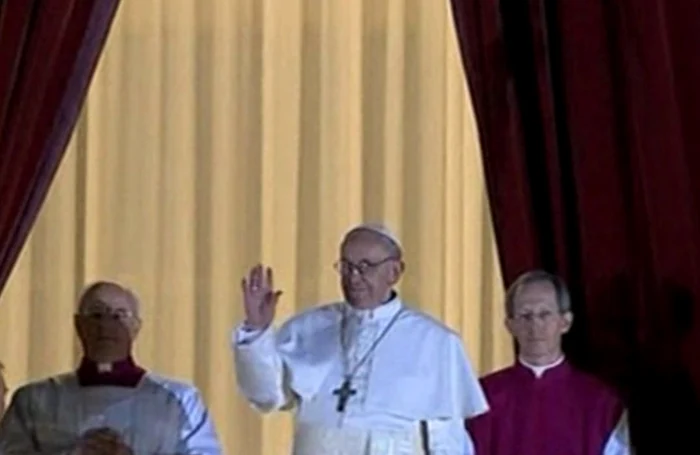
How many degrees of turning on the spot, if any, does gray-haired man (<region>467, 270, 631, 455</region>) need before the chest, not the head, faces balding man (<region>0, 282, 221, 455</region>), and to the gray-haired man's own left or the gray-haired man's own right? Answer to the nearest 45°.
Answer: approximately 90° to the gray-haired man's own right

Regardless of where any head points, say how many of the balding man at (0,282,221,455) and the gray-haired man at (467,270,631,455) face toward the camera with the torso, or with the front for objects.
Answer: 2

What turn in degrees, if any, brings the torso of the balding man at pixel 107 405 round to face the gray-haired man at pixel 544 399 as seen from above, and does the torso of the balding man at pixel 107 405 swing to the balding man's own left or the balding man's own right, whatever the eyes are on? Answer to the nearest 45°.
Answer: approximately 90° to the balding man's own left

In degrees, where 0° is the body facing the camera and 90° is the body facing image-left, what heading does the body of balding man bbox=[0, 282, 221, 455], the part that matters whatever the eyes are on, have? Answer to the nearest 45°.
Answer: approximately 0°

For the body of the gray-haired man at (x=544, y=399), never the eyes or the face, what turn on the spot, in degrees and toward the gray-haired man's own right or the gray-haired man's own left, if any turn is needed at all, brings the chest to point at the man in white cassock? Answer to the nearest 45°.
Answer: approximately 45° to the gray-haired man's own right
